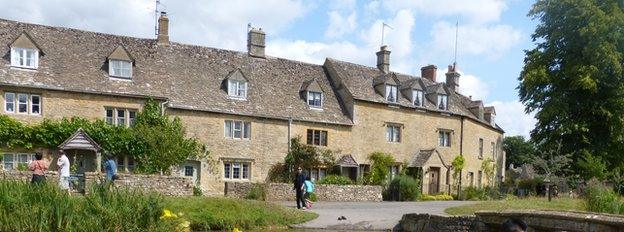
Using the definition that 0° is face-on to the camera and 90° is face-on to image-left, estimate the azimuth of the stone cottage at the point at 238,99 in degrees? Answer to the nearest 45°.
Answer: approximately 315°
